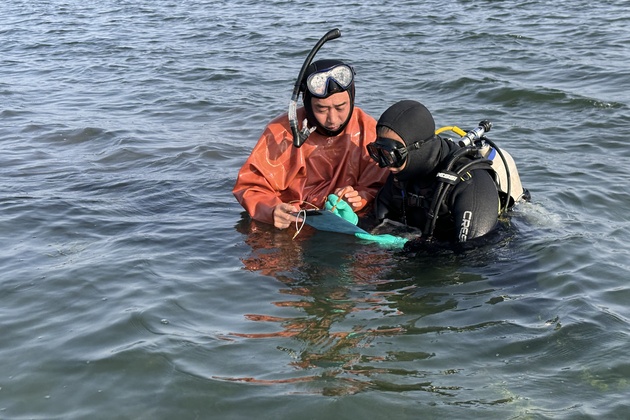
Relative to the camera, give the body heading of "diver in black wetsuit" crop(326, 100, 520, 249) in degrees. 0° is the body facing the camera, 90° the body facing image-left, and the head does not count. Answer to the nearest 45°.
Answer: approximately 45°

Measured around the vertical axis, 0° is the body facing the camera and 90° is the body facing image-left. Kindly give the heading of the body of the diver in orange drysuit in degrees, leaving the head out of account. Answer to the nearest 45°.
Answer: approximately 0°

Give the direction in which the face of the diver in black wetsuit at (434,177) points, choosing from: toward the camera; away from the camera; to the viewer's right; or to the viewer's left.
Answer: to the viewer's left
